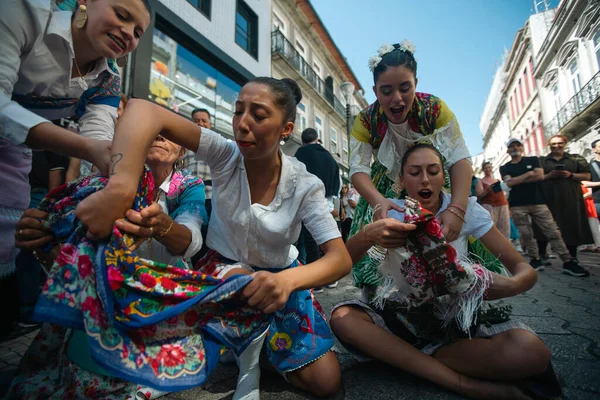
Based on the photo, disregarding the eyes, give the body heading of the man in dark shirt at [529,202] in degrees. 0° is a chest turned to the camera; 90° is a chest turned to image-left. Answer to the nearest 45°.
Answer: approximately 0°

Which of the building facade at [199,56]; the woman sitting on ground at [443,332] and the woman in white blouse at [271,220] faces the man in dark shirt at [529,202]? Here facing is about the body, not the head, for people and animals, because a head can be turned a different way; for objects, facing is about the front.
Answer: the building facade

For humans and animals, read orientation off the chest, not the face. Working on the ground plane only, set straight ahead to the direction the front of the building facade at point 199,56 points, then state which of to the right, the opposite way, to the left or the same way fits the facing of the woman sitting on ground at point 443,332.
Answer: to the right

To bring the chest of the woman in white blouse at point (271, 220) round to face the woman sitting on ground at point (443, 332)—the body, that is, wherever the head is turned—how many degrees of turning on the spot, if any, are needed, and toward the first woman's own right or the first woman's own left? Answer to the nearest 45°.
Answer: approximately 135° to the first woman's own left

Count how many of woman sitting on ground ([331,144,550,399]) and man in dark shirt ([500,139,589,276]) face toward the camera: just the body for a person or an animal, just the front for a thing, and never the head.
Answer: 2

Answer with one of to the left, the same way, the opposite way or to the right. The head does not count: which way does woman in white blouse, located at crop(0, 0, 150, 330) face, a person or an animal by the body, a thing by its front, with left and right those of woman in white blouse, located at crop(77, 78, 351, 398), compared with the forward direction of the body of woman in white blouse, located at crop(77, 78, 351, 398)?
to the left

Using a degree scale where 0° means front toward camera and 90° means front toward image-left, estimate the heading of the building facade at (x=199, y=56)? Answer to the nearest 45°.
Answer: approximately 315°

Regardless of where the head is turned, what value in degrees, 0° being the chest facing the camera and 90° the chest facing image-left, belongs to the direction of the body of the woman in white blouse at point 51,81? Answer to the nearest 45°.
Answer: approximately 315°
